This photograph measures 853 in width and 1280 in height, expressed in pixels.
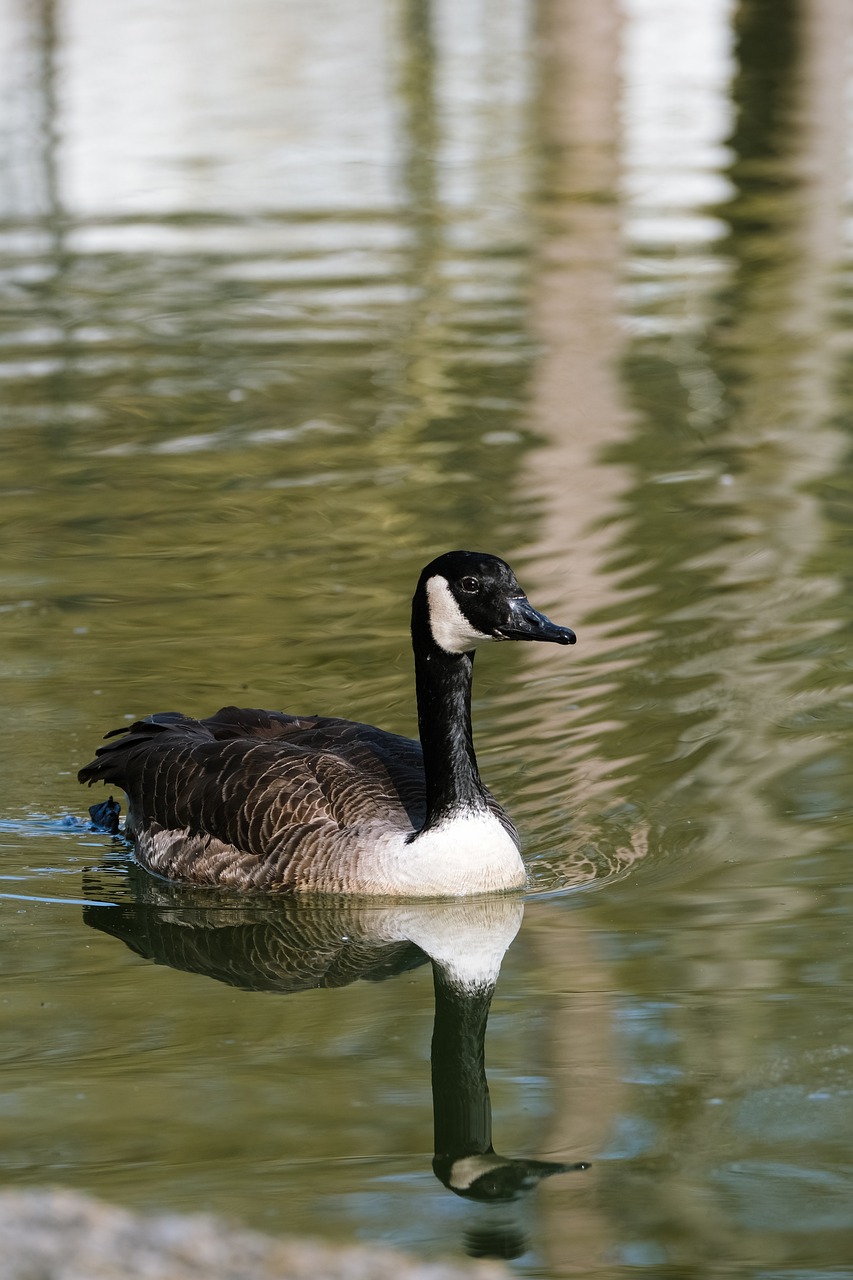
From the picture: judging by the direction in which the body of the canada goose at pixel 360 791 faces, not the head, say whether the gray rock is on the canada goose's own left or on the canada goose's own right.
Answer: on the canada goose's own right

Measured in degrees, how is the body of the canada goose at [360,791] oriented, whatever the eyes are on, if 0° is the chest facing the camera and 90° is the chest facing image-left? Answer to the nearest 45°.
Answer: approximately 315°
